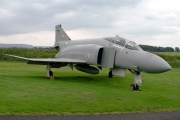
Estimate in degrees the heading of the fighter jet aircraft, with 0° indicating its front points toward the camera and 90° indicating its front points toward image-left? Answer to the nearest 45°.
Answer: approximately 315°
